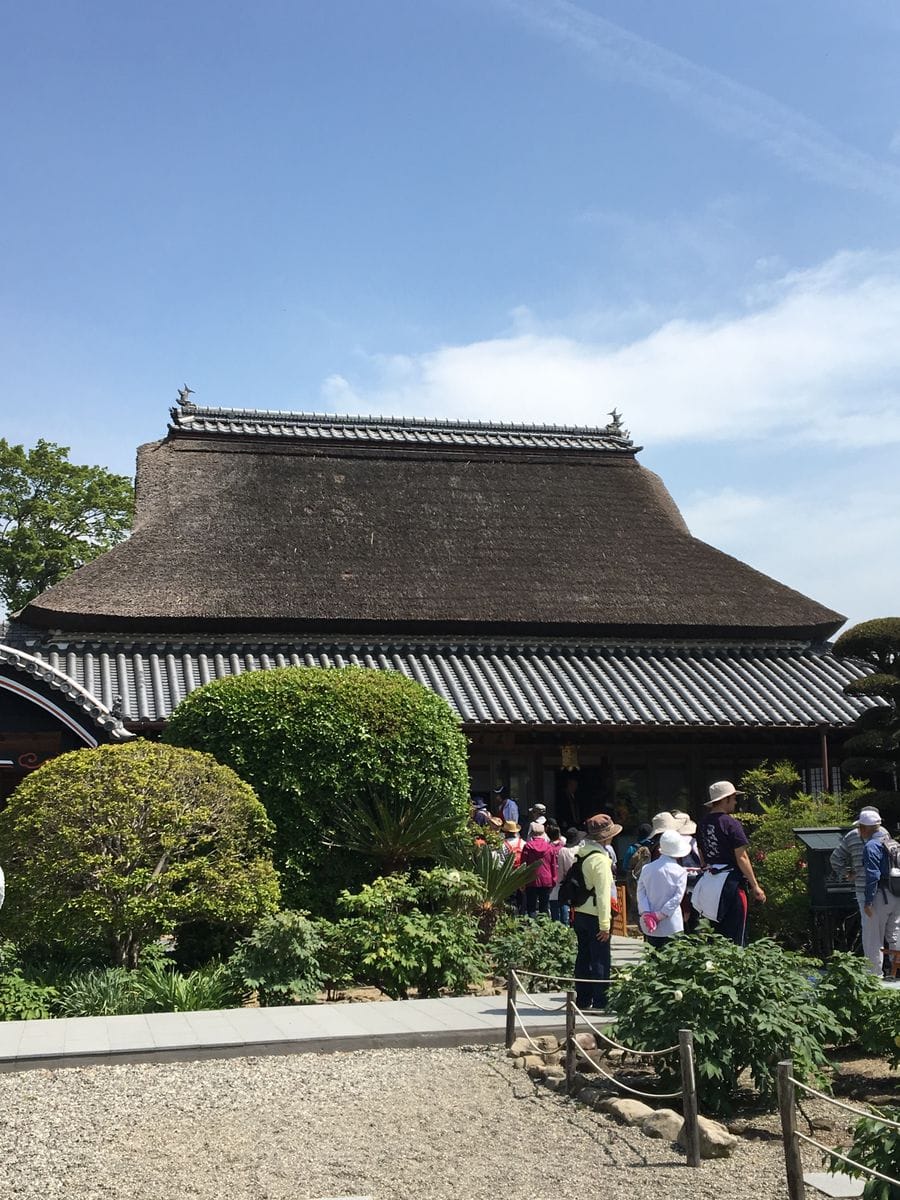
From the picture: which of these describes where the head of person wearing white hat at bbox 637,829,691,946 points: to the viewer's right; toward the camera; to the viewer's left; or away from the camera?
away from the camera

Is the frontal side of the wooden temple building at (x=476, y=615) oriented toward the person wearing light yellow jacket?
yes

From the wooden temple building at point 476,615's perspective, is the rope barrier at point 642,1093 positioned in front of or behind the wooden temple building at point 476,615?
in front

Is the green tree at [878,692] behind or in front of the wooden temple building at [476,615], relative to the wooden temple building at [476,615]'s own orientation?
in front

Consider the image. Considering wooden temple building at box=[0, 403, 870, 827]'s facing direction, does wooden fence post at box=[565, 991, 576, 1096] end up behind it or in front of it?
in front

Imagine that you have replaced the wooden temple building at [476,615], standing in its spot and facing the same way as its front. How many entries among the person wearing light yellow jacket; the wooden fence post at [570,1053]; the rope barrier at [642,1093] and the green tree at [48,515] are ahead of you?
3

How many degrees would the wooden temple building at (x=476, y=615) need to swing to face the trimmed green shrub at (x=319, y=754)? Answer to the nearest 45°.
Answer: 0° — it already faces it

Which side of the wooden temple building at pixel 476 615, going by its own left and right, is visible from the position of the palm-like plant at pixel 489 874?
front

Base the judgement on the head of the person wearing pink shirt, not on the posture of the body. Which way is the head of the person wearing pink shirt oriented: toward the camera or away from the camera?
away from the camera

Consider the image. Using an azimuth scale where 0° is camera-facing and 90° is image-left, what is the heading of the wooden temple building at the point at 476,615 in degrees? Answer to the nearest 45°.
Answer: approximately 0°

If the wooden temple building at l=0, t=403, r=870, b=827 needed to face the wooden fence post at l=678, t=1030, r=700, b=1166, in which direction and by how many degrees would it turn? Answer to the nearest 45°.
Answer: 0° — it already faces it

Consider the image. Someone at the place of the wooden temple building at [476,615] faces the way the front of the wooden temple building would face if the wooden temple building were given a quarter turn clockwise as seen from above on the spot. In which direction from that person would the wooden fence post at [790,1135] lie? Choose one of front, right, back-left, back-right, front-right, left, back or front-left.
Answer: left
